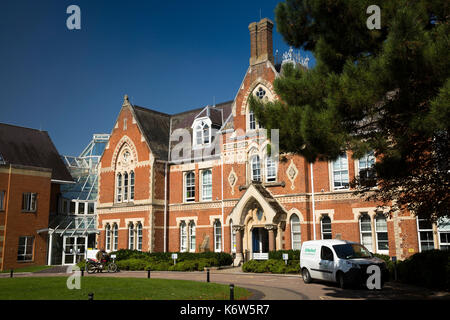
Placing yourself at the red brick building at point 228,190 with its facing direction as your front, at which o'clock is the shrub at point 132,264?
The shrub is roughly at 1 o'clock from the red brick building.

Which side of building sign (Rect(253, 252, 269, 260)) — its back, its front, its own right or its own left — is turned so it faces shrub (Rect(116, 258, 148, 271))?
right

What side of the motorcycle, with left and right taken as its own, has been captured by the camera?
right

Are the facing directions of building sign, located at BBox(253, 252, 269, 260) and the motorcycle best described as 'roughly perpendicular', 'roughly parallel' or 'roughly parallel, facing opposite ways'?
roughly perpendicular

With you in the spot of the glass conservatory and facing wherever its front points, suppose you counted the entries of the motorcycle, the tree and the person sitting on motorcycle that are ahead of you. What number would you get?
3

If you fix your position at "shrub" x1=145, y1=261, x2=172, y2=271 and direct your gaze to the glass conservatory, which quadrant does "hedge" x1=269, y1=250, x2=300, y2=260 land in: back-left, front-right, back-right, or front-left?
back-right
